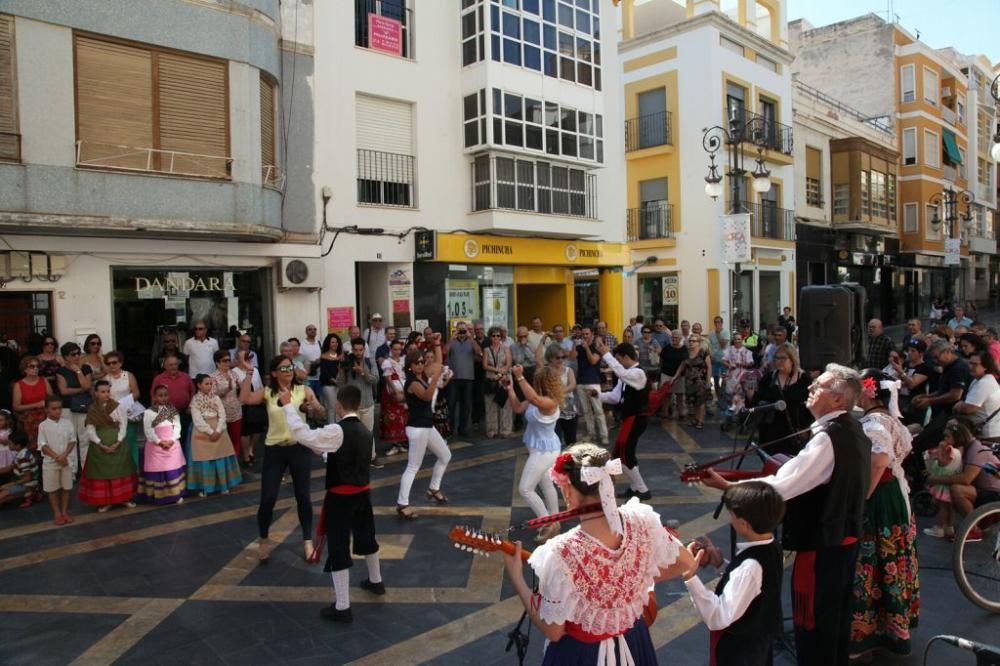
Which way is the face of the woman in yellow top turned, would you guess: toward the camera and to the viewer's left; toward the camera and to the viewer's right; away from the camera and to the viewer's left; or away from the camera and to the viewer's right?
toward the camera and to the viewer's right

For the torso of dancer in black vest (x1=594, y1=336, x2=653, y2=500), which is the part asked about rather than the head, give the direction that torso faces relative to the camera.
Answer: to the viewer's left

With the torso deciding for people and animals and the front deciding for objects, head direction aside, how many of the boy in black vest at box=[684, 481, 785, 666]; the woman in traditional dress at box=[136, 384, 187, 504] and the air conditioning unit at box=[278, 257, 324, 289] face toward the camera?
2

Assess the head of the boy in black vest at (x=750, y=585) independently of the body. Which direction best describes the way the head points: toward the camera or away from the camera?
away from the camera

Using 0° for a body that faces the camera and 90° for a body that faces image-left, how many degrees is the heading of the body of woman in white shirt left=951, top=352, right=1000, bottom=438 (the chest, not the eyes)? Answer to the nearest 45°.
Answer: approximately 90°

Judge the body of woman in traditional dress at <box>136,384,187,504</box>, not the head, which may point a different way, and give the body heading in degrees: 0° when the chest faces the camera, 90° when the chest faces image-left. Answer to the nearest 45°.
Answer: approximately 0°

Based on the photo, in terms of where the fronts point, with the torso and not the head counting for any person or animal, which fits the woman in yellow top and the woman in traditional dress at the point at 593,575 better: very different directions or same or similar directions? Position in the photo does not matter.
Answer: very different directions

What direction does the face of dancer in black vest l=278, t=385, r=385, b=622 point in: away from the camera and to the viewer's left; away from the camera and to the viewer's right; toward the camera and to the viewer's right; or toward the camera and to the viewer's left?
away from the camera and to the viewer's left

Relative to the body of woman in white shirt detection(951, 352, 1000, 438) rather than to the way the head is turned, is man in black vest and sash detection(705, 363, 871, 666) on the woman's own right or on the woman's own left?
on the woman's own left

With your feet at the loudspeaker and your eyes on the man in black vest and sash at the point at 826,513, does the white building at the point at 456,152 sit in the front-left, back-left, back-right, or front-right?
back-right

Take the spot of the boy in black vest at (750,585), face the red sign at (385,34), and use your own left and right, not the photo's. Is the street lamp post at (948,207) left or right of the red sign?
right

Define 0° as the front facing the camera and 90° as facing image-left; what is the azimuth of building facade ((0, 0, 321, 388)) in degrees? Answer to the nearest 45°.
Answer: approximately 0°

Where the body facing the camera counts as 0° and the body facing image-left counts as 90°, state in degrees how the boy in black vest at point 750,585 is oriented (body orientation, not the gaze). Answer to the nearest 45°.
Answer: approximately 90°
